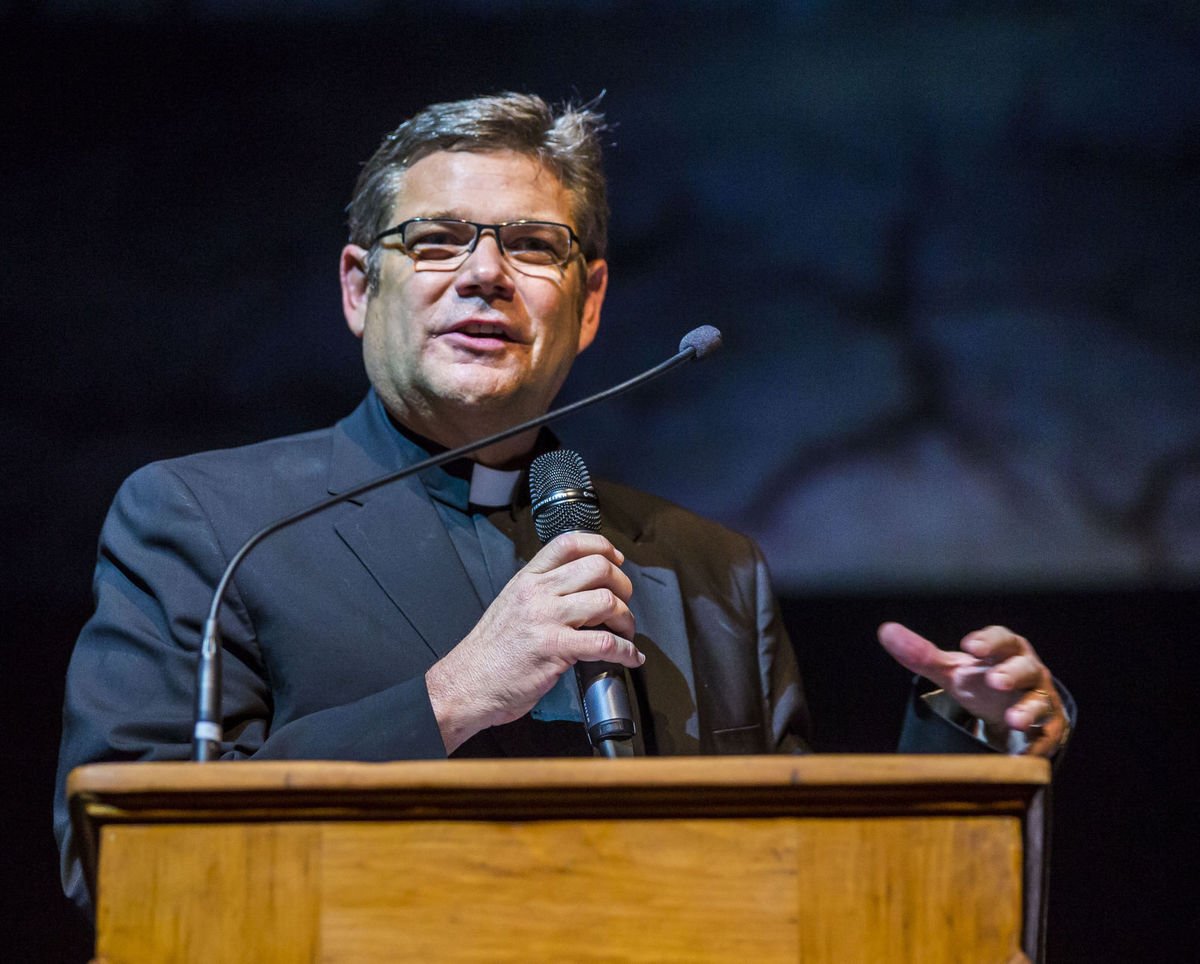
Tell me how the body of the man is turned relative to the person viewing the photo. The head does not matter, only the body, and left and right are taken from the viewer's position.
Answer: facing the viewer and to the right of the viewer
